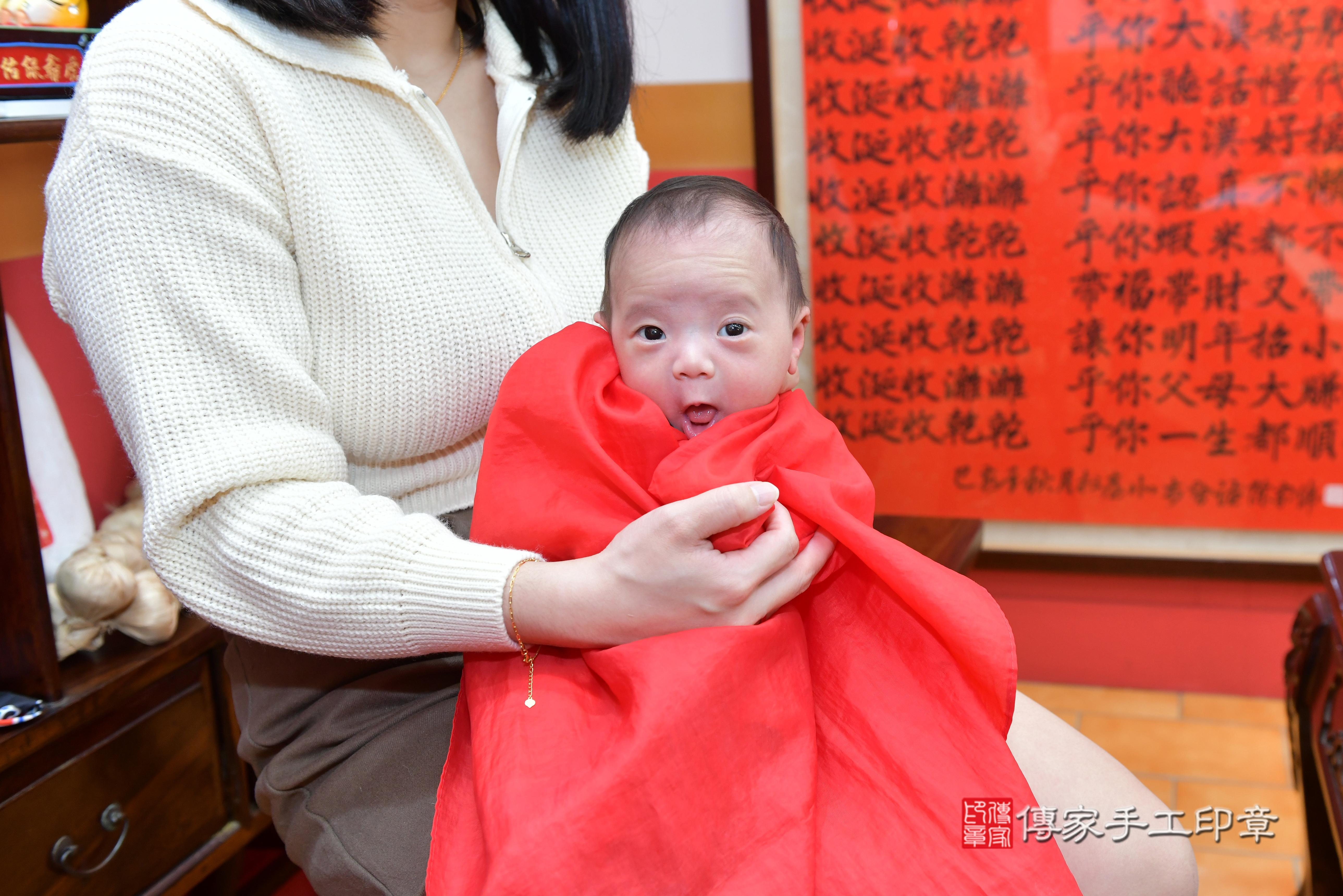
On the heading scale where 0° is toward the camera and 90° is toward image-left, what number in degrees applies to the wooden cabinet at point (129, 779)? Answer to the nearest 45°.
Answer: approximately 315°

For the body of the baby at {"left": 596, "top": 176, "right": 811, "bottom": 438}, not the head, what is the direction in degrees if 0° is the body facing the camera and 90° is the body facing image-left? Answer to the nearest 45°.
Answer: approximately 0°

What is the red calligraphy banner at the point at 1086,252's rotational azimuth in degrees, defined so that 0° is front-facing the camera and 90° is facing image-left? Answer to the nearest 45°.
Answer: approximately 0°
